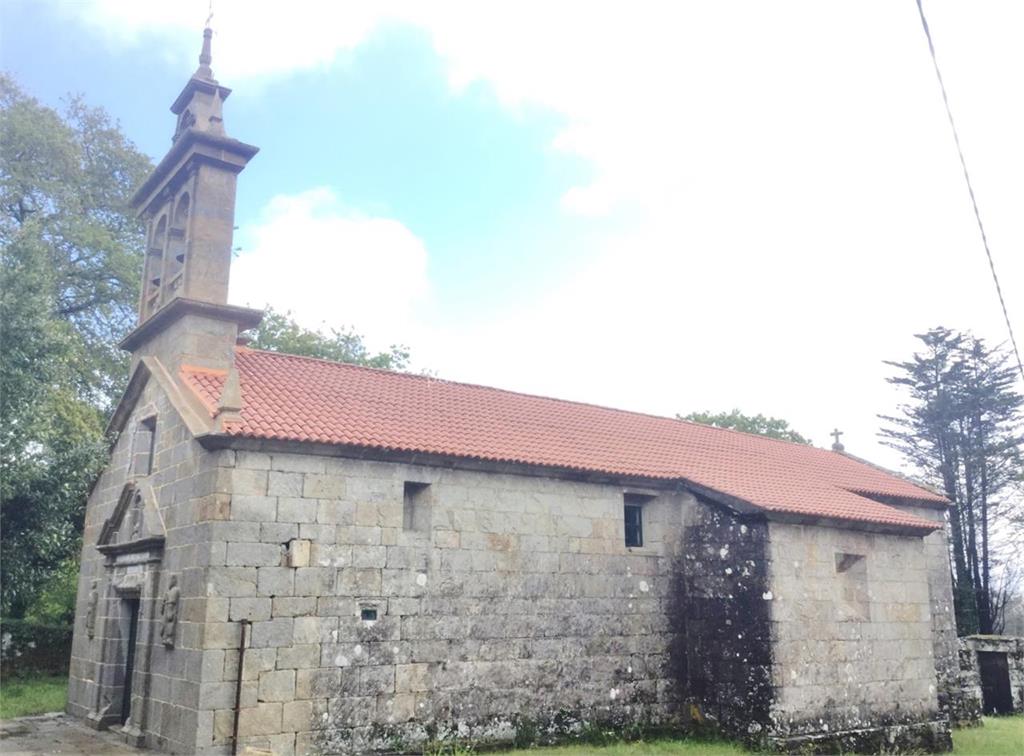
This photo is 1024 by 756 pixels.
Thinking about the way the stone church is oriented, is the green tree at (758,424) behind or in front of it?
behind

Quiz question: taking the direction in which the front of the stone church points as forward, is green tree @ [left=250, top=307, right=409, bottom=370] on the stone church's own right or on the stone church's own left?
on the stone church's own right

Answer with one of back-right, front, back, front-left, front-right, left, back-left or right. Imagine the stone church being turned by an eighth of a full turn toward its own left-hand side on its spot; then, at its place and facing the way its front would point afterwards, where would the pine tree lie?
back-left

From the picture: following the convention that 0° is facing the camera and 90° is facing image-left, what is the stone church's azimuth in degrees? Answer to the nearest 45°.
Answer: approximately 45°
